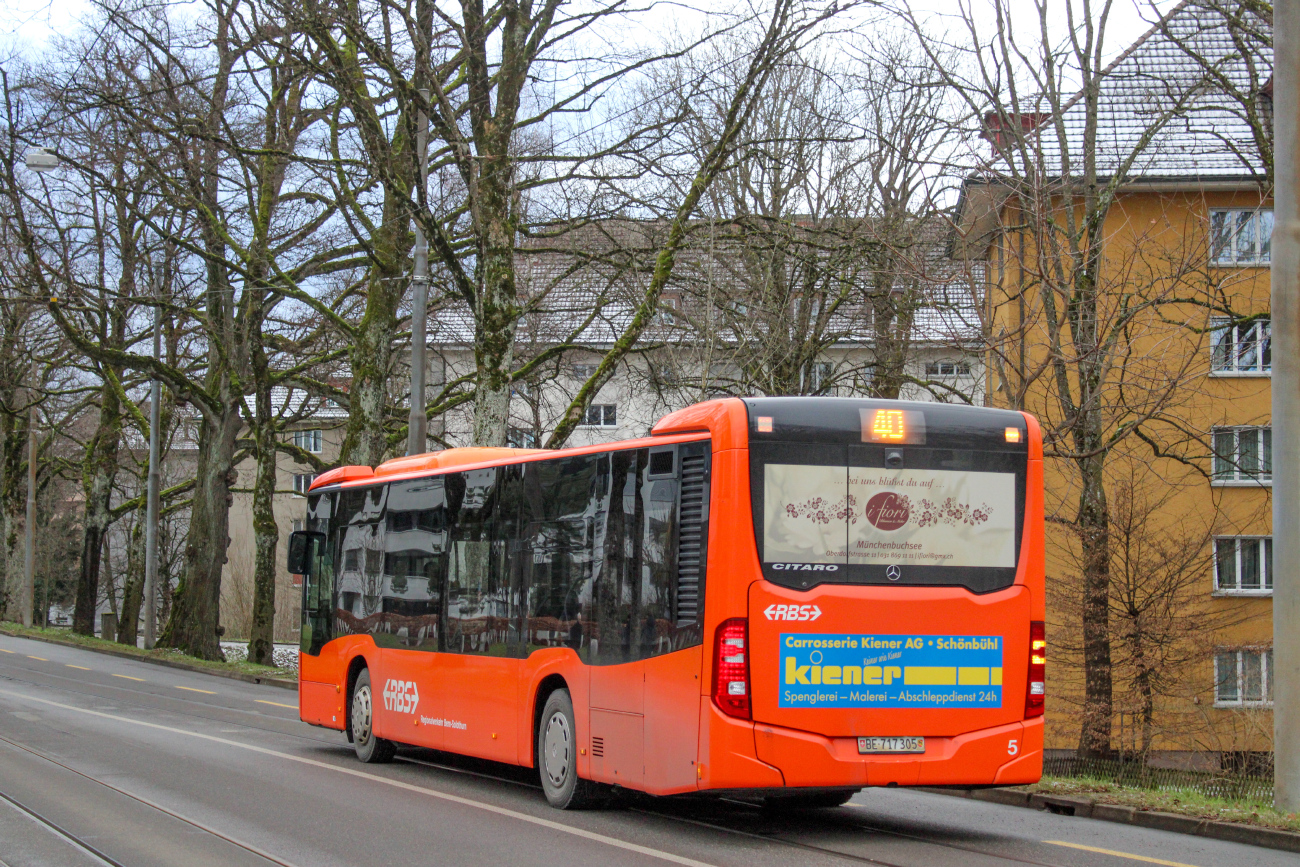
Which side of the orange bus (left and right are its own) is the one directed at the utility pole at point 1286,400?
back

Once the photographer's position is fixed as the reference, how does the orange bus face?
facing away from the viewer and to the left of the viewer

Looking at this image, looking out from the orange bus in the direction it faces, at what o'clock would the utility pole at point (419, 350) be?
The utility pole is roughly at 1 o'clock from the orange bus.

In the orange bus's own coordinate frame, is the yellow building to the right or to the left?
on its right

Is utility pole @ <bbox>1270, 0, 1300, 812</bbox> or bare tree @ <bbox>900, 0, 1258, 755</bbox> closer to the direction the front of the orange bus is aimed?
the bare tree

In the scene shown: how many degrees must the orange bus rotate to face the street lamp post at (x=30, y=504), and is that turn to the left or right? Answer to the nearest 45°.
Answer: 0° — it already faces it

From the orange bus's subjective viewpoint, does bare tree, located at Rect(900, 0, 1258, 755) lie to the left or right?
on its right
